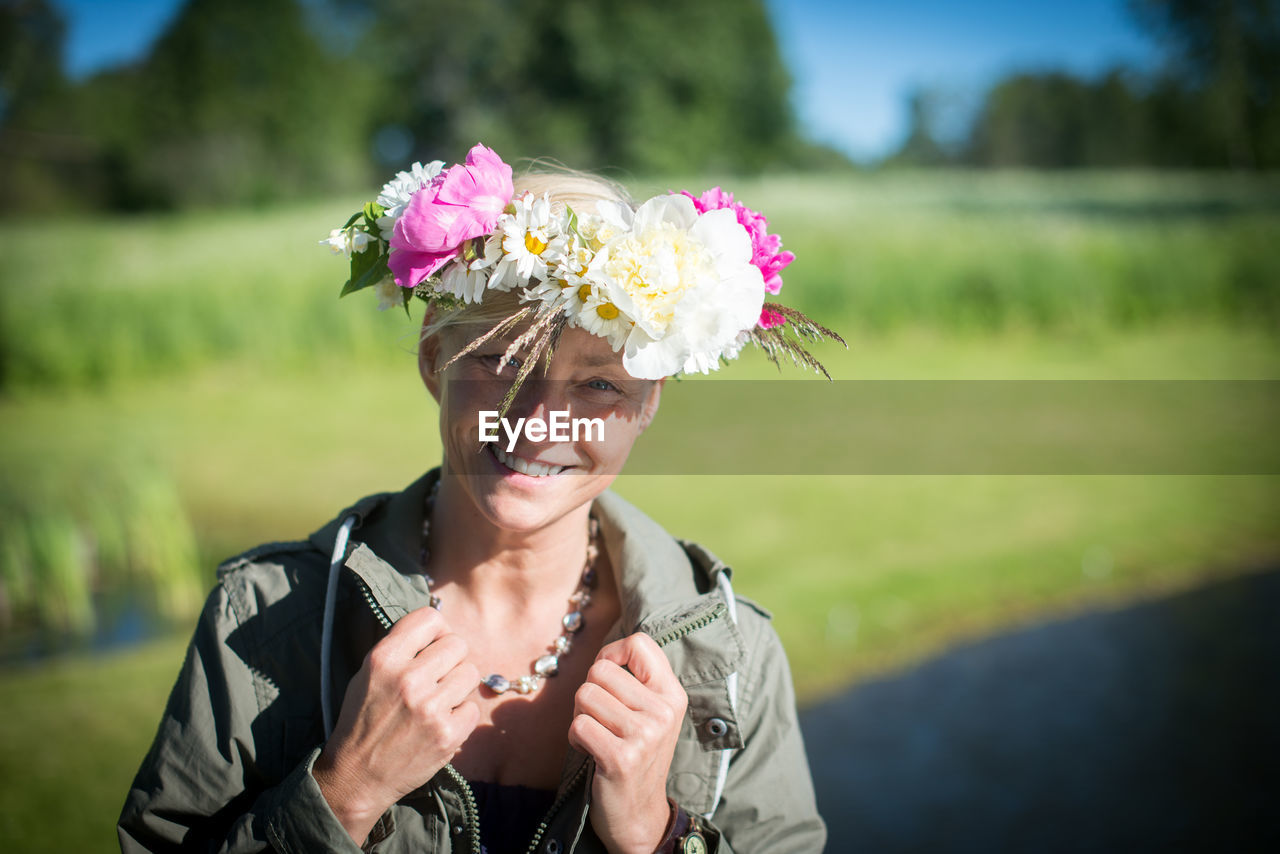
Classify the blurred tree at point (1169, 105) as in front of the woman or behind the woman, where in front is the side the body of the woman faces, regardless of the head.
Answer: behind

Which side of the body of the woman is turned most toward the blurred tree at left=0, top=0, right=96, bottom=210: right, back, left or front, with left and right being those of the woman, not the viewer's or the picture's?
back

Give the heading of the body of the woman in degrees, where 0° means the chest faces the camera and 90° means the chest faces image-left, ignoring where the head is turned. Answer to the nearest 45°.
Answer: approximately 0°

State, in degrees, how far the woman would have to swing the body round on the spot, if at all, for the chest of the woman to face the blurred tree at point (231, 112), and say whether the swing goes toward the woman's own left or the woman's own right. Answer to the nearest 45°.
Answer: approximately 180°

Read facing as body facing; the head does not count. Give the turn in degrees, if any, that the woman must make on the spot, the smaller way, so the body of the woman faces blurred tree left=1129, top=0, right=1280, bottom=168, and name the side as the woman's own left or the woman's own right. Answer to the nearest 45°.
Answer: approximately 135° to the woman's own left
